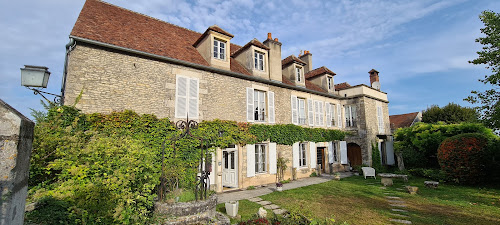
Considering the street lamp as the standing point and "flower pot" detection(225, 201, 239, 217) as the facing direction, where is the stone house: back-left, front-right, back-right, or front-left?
front-left

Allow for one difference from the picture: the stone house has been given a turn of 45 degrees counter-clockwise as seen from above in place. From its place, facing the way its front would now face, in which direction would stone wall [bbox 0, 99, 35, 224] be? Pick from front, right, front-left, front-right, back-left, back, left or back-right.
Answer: right

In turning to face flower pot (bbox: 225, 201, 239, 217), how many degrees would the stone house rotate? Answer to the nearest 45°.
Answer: approximately 45° to its right

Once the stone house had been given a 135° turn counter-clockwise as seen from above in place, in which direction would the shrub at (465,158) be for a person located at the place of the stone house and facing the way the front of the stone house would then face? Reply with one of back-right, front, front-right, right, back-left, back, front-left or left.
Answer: right

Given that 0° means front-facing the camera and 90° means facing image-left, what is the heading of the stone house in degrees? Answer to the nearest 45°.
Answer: approximately 315°

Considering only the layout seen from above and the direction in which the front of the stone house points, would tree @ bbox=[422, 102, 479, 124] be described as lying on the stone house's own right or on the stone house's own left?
on the stone house's own left

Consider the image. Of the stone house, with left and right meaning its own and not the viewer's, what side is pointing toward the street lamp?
right
